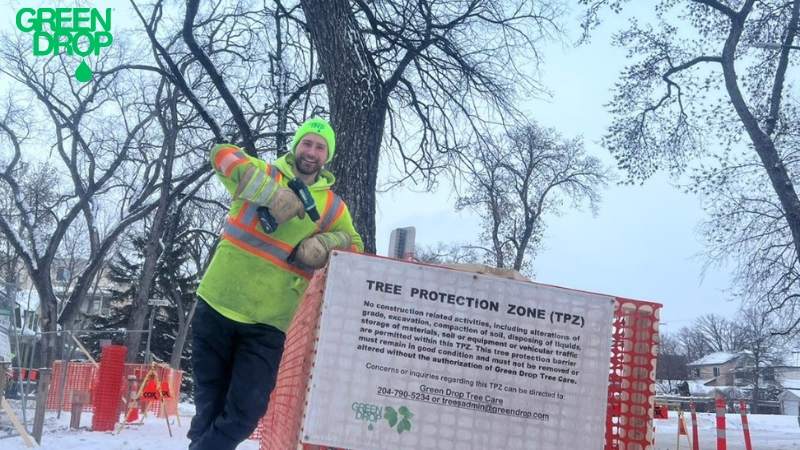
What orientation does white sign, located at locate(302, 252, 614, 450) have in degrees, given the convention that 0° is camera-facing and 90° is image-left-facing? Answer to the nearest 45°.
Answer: approximately 0°

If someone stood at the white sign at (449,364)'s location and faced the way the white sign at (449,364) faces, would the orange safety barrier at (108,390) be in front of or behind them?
behind

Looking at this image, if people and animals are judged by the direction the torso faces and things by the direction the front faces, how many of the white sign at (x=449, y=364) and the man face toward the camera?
2

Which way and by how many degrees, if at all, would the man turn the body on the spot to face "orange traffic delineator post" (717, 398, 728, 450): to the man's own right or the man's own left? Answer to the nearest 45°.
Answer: approximately 135° to the man's own left

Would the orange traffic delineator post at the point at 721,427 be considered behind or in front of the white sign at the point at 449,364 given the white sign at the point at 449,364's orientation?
behind

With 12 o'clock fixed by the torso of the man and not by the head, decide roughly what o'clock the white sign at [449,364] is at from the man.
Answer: The white sign is roughly at 10 o'clock from the man.
